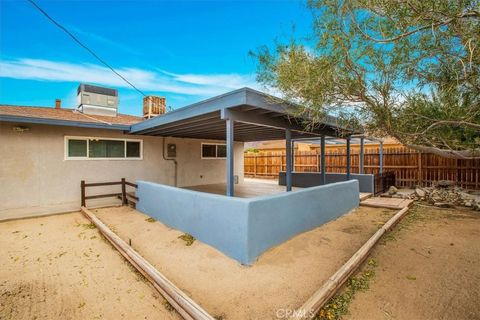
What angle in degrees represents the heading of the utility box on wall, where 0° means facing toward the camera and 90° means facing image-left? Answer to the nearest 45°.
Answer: approximately 0°

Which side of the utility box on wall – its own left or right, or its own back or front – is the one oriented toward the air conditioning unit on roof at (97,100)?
right

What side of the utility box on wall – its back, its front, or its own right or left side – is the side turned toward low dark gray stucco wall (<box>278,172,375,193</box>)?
left

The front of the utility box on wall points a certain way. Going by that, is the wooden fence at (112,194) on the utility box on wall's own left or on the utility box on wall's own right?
on the utility box on wall's own right

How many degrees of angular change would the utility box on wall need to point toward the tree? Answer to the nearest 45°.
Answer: approximately 45° to its left

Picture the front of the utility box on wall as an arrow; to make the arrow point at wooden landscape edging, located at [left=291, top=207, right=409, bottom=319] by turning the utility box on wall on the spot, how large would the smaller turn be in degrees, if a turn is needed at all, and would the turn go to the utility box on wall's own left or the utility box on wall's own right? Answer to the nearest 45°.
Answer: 0° — it already faces it

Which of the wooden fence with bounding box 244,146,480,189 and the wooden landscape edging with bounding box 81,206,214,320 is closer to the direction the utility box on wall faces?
the wooden landscape edging

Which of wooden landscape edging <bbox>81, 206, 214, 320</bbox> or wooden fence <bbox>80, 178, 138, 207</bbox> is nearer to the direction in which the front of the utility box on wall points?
the wooden landscape edging
